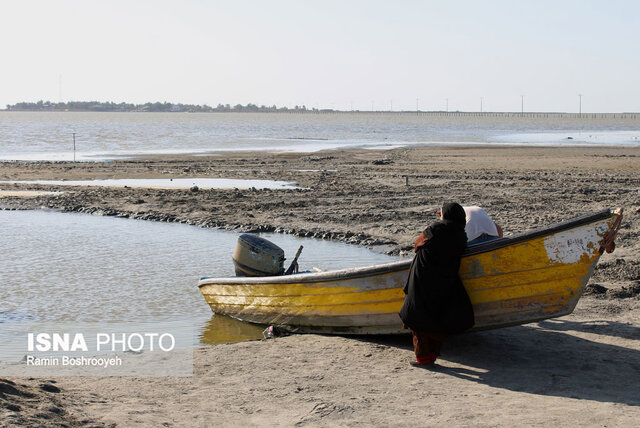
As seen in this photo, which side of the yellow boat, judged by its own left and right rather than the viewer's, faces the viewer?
right
